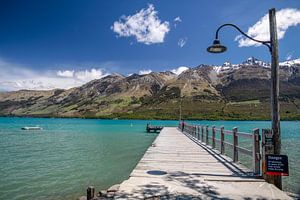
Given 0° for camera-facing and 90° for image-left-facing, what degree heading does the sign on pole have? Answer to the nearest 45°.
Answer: approximately 0°

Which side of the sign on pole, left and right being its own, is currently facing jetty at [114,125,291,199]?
right
